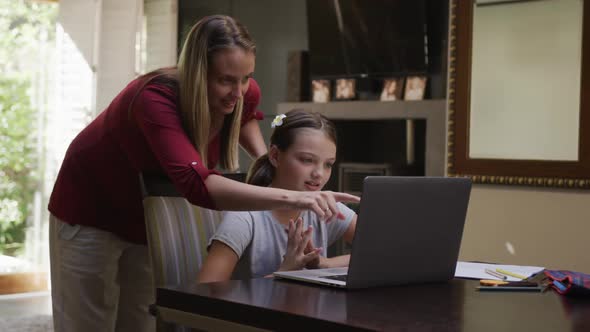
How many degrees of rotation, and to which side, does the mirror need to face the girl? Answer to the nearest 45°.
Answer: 0° — it already faces them

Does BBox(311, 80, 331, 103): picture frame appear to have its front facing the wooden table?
yes

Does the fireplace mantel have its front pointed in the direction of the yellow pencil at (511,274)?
yes

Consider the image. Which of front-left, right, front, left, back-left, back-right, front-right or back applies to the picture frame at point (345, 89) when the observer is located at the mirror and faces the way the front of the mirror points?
back-right

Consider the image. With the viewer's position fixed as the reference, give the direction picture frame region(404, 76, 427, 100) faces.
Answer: facing the viewer

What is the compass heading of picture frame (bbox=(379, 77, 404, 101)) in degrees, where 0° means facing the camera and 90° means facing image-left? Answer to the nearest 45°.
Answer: approximately 0°

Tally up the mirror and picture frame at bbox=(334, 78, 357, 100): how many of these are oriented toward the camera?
2

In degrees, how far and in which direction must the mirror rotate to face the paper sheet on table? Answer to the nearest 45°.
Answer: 0° — it already faces it

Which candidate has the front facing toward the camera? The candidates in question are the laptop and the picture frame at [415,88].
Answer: the picture frame

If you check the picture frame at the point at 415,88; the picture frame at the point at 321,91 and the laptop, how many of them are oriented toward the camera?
2

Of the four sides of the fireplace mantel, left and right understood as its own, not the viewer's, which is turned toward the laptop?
front

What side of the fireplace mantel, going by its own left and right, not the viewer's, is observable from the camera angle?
front

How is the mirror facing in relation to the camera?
toward the camera

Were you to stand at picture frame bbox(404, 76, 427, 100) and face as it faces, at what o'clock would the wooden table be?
The wooden table is roughly at 12 o'clock from the picture frame.
